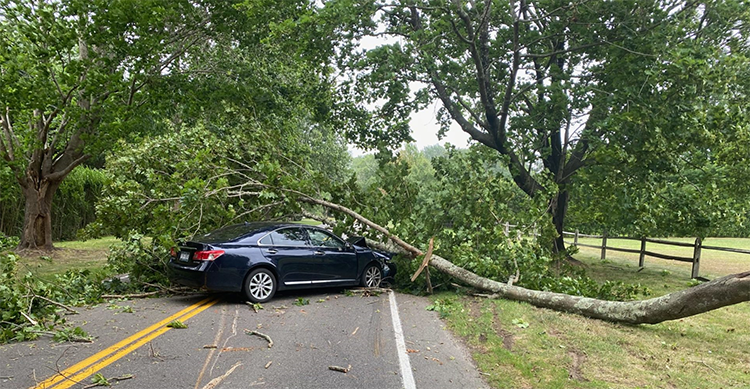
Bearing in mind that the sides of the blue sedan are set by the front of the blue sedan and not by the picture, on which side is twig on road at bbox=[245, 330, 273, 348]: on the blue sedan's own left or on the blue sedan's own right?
on the blue sedan's own right

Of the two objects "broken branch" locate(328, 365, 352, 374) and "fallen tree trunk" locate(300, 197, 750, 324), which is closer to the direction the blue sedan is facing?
the fallen tree trunk

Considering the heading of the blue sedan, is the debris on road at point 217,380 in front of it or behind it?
behind

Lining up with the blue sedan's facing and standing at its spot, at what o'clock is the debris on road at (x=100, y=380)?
The debris on road is roughly at 5 o'clock from the blue sedan.

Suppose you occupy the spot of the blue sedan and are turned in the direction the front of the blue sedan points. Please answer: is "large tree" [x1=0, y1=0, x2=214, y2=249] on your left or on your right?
on your left

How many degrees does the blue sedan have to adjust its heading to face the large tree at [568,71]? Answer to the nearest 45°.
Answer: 0° — it already faces it

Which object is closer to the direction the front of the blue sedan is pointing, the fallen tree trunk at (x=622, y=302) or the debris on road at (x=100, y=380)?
the fallen tree trunk

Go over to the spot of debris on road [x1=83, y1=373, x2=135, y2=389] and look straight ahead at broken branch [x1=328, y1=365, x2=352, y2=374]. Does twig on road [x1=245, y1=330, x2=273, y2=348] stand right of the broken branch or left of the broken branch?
left

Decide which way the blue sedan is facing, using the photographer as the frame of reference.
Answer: facing away from the viewer and to the right of the viewer

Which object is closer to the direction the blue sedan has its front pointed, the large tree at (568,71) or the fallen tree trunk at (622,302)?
the large tree

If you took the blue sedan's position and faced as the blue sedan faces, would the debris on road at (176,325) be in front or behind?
behind

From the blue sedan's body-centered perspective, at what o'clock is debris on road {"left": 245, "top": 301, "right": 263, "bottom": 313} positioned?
The debris on road is roughly at 5 o'clock from the blue sedan.
